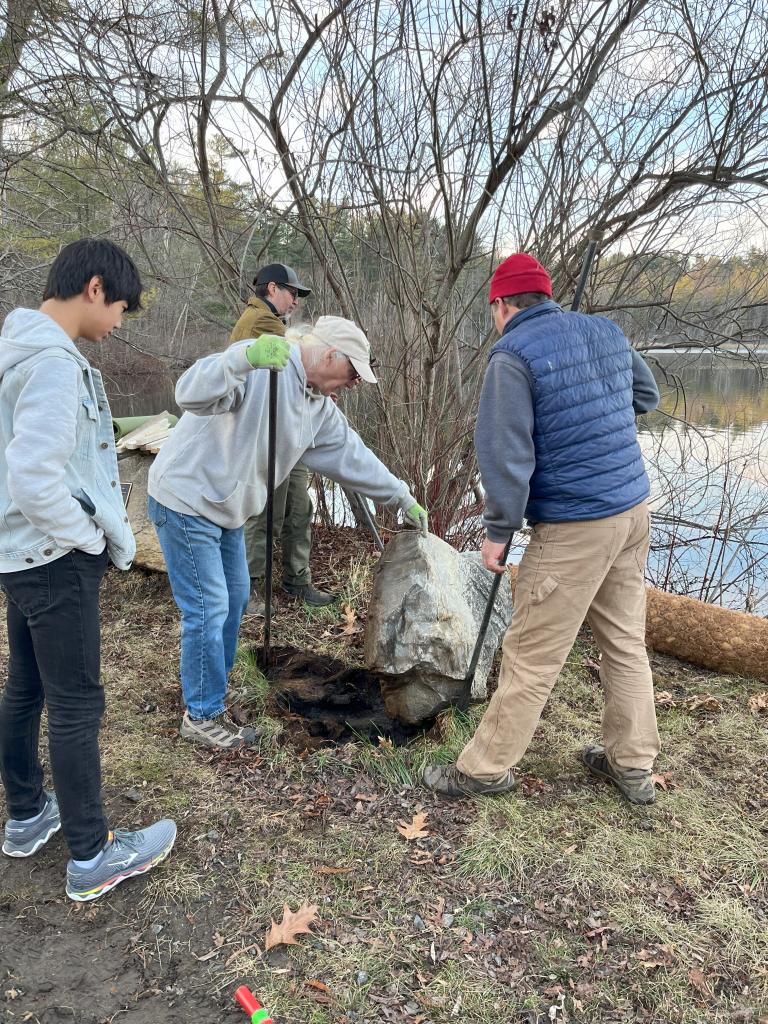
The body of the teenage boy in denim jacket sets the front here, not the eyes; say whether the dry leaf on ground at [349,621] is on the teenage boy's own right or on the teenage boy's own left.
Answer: on the teenage boy's own left

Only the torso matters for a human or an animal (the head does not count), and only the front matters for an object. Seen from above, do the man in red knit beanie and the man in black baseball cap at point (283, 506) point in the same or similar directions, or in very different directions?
very different directions

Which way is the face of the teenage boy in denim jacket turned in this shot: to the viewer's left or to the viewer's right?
to the viewer's right

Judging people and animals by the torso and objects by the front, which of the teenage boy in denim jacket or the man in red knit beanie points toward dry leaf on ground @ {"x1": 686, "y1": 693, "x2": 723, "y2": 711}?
the teenage boy in denim jacket

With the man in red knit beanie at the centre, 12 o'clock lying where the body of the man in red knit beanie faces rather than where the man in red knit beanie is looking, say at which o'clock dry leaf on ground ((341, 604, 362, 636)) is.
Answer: The dry leaf on ground is roughly at 12 o'clock from the man in red knit beanie.

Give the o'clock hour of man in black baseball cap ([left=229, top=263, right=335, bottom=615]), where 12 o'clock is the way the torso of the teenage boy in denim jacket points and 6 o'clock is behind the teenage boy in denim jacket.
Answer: The man in black baseball cap is roughly at 10 o'clock from the teenage boy in denim jacket.

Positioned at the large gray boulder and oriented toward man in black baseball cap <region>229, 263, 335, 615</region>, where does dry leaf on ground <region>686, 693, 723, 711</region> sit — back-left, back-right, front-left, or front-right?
back-right

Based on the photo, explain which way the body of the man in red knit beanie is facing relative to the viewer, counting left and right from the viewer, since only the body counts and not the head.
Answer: facing away from the viewer and to the left of the viewer

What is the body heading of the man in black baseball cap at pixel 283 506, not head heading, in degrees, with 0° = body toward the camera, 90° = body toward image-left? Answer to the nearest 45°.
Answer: approximately 315°

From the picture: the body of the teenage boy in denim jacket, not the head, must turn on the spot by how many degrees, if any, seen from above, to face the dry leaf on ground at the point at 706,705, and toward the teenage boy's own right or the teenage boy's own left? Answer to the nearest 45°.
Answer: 0° — they already face it
